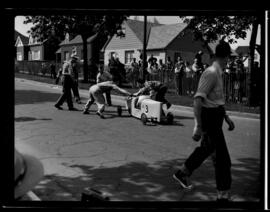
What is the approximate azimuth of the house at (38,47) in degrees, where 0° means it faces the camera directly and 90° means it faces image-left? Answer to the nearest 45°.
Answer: approximately 45°
